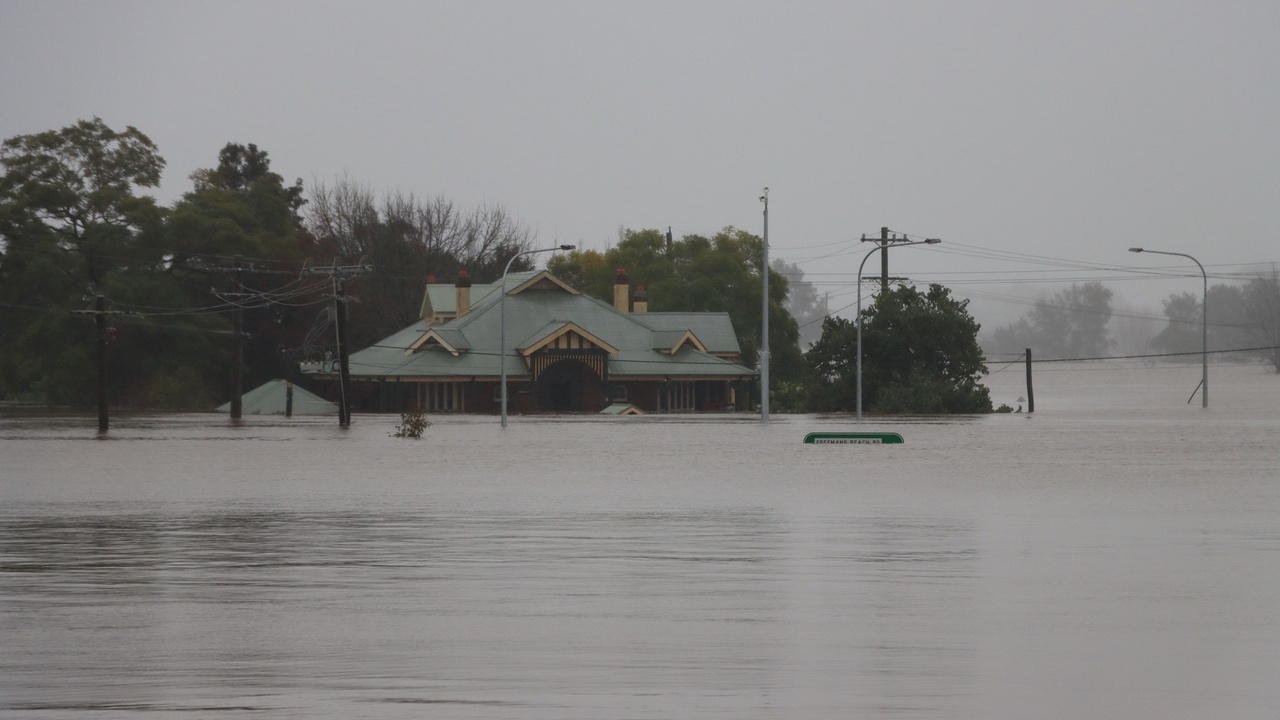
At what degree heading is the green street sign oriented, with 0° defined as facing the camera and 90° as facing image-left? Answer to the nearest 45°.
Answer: approximately 0°
